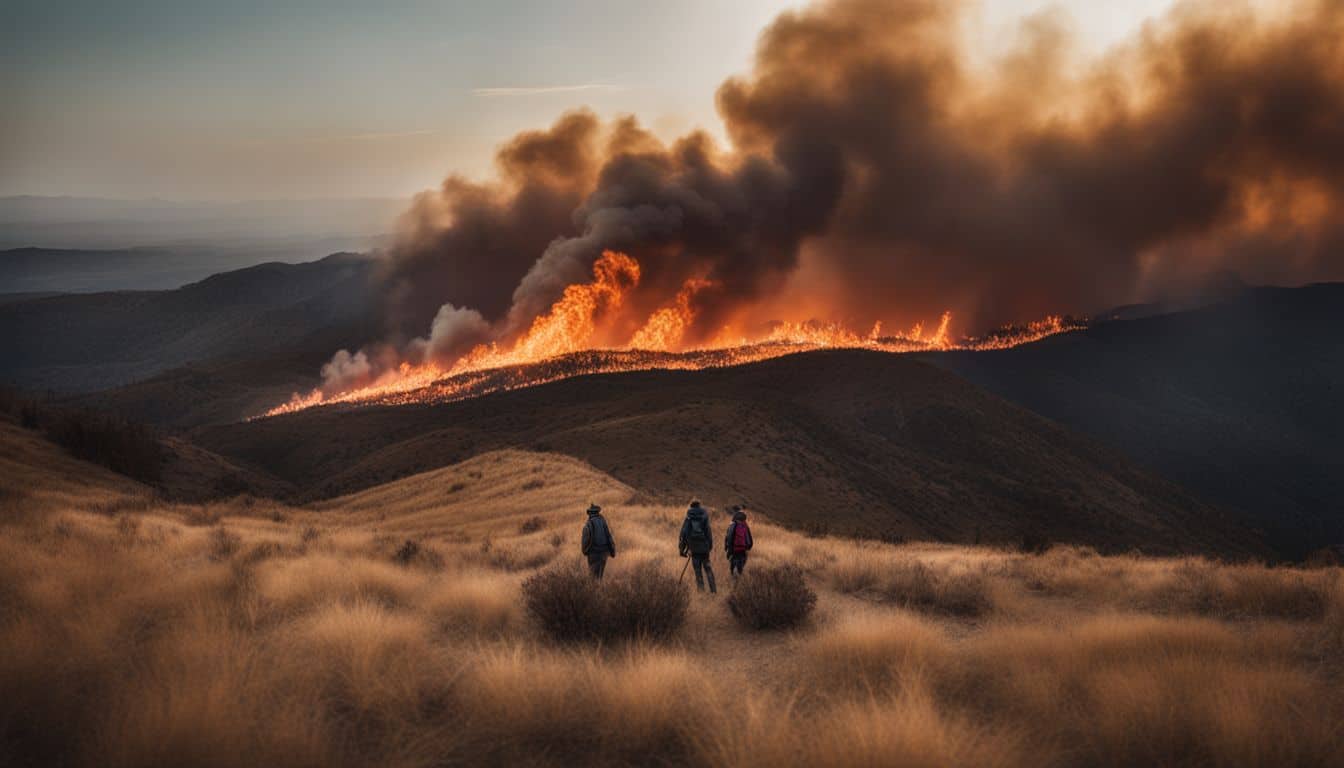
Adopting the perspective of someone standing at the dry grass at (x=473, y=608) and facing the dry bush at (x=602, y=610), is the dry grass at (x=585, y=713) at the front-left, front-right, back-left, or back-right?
front-right

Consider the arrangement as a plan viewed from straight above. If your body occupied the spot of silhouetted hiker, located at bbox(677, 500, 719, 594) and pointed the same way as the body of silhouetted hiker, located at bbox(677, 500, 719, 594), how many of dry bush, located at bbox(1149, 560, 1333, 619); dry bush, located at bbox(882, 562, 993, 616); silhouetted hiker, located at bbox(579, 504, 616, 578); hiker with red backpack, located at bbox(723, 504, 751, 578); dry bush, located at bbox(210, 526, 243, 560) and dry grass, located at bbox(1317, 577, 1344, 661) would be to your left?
2

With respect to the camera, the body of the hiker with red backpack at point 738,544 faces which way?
away from the camera

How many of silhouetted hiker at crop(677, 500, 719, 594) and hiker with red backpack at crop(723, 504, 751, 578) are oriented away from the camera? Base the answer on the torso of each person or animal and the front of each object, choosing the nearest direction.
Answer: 2

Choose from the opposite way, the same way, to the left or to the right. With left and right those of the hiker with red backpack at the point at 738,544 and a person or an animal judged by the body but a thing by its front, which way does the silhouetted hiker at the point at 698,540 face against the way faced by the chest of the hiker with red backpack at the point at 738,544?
the same way

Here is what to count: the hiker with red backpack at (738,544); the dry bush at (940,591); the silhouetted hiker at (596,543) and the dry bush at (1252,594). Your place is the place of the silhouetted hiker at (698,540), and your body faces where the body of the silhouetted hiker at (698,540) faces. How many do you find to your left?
1

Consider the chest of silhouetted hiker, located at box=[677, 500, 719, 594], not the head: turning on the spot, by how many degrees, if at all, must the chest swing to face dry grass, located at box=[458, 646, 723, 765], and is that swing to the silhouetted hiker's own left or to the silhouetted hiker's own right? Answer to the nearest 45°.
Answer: approximately 180°

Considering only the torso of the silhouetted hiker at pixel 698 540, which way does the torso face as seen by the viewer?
away from the camera

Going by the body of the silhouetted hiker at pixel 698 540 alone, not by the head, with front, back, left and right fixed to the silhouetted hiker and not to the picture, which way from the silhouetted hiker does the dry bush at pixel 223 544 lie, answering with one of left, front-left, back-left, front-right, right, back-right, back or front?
left

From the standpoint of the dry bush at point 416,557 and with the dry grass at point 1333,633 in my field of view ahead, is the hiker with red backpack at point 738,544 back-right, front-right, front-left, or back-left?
front-left

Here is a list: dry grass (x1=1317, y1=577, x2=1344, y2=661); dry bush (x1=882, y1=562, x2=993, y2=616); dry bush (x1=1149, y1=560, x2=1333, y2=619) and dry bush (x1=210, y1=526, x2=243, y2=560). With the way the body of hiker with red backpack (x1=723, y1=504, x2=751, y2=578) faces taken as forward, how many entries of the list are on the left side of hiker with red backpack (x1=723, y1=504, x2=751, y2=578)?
1

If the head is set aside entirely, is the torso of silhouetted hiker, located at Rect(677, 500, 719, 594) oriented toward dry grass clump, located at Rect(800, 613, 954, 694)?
no

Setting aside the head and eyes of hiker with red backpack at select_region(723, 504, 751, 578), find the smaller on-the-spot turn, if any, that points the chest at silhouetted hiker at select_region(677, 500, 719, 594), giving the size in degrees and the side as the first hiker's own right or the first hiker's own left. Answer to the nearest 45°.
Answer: approximately 135° to the first hiker's own left

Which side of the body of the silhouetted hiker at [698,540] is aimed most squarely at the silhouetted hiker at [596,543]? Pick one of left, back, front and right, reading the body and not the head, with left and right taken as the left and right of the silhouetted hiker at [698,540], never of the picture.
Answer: left
